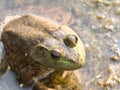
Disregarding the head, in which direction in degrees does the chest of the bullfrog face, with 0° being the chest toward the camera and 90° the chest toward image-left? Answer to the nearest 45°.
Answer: approximately 315°
